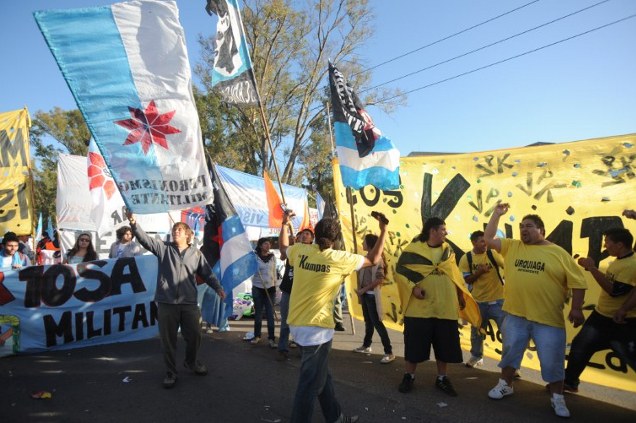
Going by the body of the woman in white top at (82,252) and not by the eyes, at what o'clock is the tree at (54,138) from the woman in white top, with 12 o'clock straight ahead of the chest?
The tree is roughly at 6 o'clock from the woman in white top.

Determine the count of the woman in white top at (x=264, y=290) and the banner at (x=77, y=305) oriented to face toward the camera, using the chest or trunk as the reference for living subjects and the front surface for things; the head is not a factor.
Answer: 2

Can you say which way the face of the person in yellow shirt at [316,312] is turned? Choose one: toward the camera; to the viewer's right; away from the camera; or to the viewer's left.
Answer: away from the camera

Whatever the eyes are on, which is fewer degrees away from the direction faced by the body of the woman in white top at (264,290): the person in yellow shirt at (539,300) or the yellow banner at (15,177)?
the person in yellow shirt

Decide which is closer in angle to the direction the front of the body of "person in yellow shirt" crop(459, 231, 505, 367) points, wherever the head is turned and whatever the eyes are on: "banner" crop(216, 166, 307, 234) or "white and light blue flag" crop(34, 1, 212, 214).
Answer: the white and light blue flag

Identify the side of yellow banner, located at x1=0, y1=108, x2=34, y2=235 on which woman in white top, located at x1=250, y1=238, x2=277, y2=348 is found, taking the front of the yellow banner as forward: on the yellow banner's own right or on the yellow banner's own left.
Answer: on the yellow banner's own left

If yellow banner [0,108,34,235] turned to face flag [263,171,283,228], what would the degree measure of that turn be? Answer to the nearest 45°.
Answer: approximately 45° to its left

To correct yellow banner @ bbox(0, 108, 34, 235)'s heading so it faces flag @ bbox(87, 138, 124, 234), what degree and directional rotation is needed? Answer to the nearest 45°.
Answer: approximately 135° to its left
